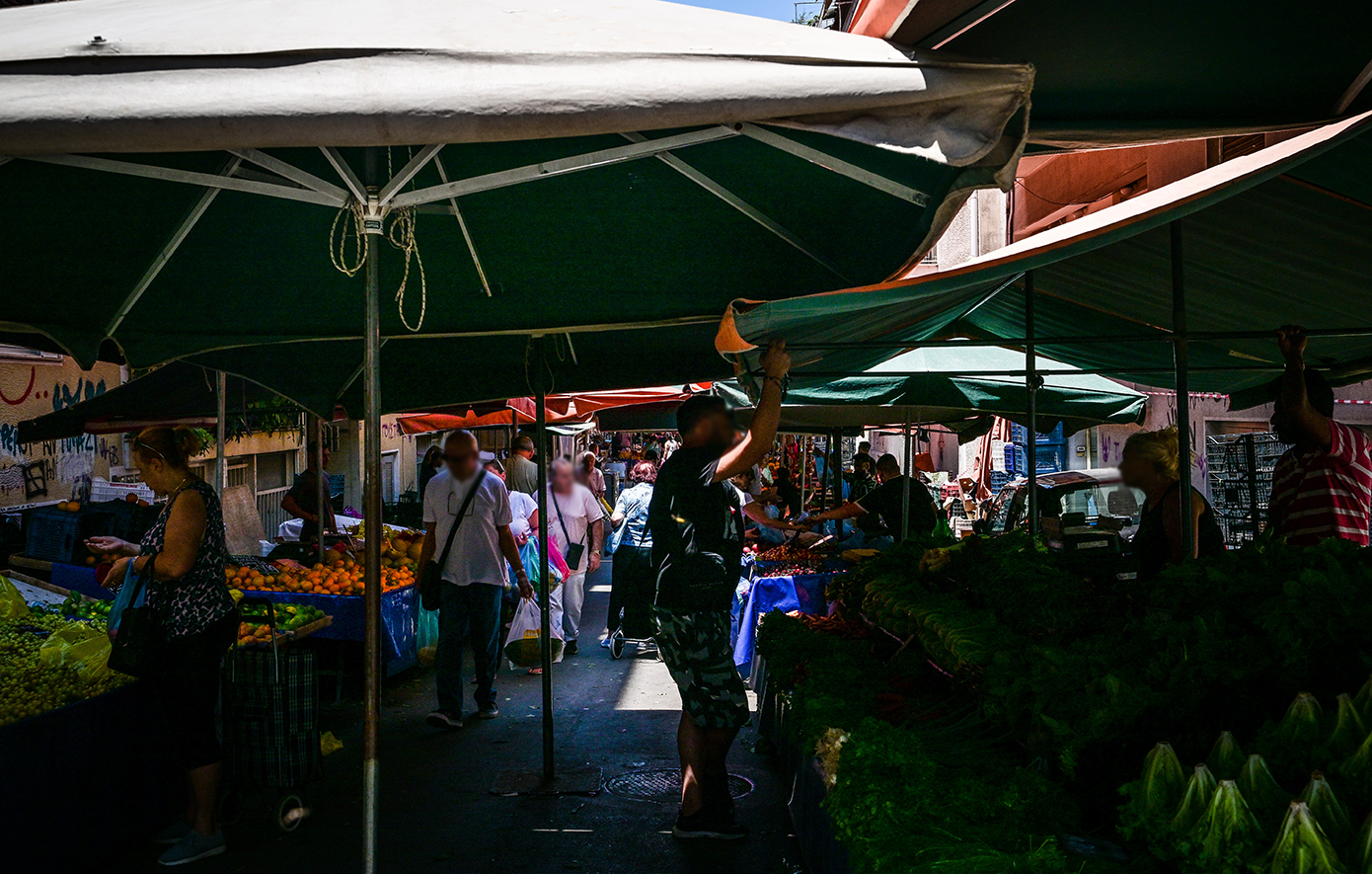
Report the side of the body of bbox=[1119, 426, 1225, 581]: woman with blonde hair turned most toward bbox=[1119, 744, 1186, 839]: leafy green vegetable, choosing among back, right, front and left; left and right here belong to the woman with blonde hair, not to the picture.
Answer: left

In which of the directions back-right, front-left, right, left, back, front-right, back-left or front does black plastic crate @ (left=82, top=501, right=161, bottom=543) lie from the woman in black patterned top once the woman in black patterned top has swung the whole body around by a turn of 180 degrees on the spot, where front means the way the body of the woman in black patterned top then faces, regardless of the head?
left

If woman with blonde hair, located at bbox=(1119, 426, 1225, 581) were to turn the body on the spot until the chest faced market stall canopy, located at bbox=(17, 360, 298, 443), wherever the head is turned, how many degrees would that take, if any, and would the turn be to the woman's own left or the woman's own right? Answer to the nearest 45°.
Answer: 0° — they already face it

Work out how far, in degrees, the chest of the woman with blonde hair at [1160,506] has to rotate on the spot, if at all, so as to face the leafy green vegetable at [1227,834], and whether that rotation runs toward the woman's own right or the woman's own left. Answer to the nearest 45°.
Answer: approximately 90° to the woman's own left

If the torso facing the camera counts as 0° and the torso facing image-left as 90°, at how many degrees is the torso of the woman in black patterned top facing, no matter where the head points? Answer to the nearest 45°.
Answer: approximately 90°

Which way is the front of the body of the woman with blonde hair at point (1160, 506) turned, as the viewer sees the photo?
to the viewer's left

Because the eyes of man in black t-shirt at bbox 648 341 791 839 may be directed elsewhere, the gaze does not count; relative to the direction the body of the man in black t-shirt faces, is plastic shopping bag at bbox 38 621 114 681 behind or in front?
behind

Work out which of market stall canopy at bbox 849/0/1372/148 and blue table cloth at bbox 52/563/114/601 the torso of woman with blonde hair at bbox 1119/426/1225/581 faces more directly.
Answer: the blue table cloth

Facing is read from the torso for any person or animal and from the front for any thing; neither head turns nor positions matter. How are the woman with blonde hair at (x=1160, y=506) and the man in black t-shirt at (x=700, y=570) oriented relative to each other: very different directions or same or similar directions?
very different directions
